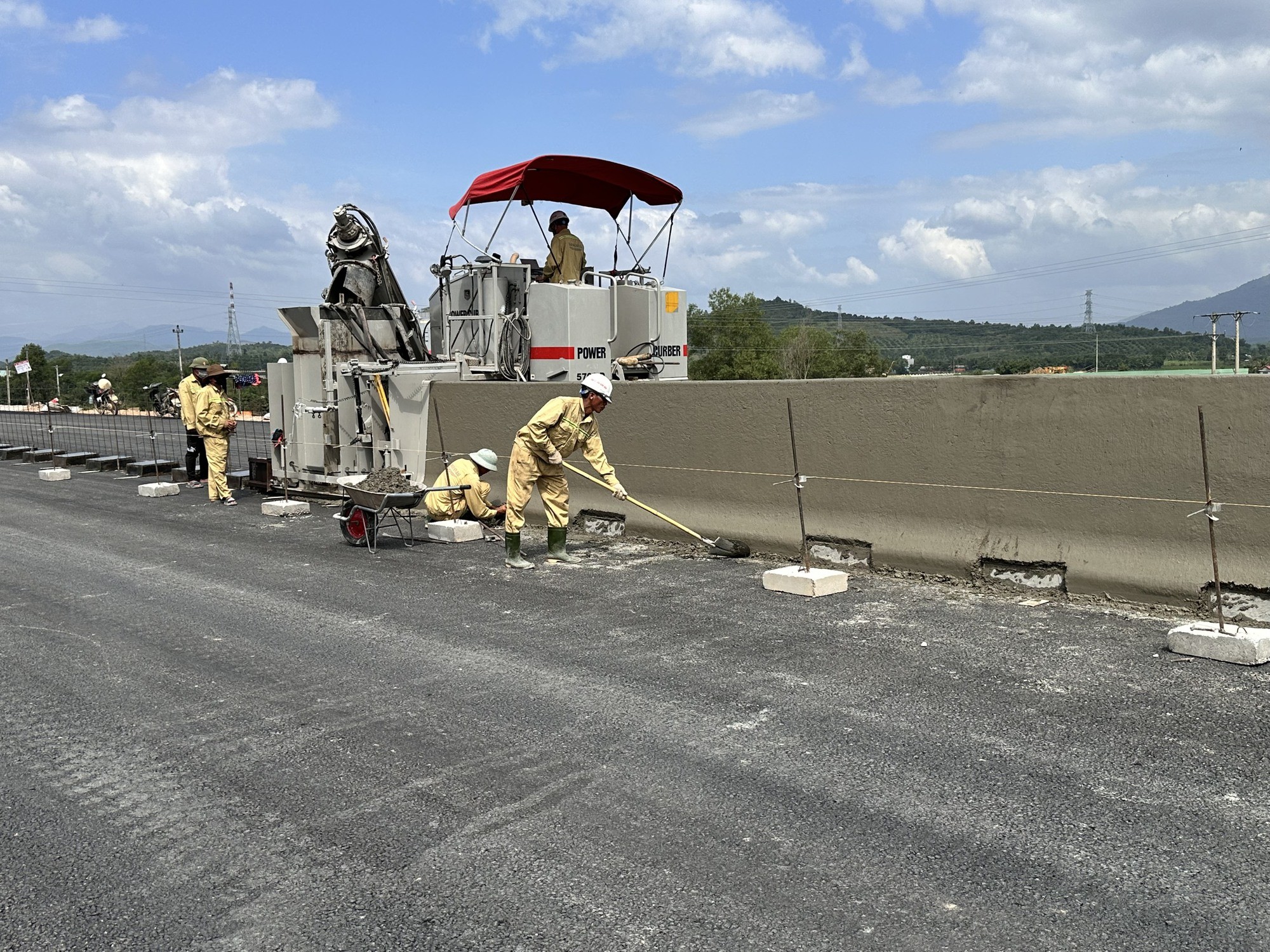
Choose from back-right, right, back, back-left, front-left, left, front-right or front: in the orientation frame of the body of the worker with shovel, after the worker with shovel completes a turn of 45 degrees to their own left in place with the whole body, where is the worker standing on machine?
front-left

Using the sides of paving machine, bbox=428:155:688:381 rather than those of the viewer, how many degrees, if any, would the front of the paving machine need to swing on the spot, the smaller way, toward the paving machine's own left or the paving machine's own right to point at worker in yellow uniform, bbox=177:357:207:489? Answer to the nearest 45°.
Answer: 0° — it already faces them

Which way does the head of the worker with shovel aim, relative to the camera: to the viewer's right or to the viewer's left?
to the viewer's right

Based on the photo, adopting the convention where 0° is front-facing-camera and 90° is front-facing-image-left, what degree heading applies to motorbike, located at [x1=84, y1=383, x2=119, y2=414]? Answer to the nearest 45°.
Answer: approximately 315°

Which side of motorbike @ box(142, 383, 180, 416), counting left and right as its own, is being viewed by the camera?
left

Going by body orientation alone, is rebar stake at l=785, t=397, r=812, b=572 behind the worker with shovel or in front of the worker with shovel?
in front

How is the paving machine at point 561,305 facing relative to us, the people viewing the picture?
facing away from the viewer and to the left of the viewer

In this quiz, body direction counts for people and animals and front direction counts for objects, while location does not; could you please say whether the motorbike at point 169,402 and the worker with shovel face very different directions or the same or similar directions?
very different directions

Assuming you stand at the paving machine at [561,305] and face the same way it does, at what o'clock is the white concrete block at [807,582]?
The white concrete block is roughly at 7 o'clock from the paving machine.

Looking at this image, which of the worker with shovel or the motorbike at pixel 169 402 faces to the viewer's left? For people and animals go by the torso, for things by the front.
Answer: the motorbike

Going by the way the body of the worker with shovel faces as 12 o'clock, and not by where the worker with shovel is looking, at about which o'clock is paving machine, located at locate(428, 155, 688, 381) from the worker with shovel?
The paving machine is roughly at 9 o'clock from the worker with shovel.

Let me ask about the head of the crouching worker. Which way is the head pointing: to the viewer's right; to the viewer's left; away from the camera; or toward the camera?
to the viewer's right

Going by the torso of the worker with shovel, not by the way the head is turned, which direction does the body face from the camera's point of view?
to the viewer's right
